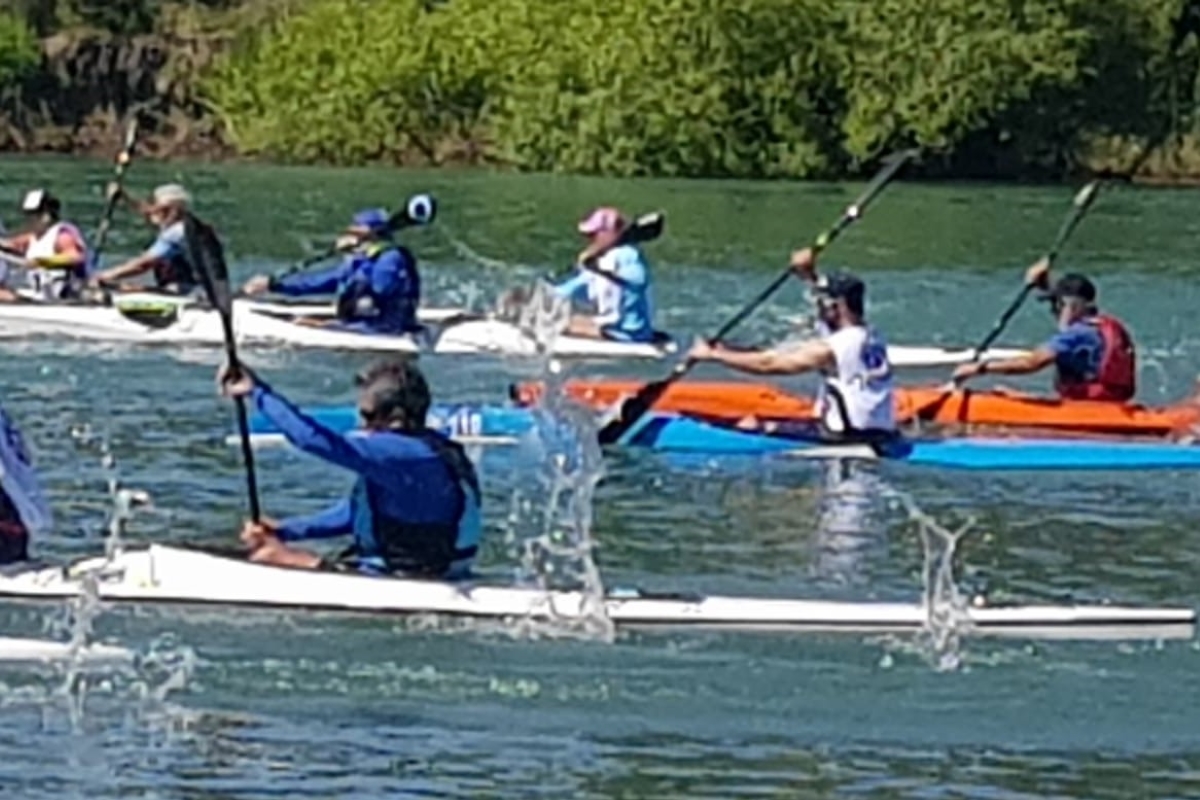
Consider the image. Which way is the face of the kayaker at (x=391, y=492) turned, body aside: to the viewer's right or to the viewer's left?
to the viewer's left

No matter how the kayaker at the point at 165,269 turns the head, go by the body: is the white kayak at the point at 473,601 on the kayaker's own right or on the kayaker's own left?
on the kayaker's own left

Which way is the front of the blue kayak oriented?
to the viewer's left

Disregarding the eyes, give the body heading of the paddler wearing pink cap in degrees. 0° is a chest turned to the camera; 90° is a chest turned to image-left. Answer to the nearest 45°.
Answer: approximately 90°

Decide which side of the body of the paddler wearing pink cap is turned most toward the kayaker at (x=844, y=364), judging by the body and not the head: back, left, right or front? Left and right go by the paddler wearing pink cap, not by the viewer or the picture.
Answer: left

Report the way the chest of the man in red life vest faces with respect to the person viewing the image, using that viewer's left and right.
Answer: facing to the left of the viewer

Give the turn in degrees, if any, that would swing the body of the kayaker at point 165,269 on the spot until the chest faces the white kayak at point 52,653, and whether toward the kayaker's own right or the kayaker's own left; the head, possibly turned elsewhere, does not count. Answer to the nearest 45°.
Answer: approximately 90° to the kayaker's own left

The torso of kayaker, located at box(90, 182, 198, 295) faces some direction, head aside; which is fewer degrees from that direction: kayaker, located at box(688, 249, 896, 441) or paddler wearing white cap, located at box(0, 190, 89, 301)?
the paddler wearing white cap

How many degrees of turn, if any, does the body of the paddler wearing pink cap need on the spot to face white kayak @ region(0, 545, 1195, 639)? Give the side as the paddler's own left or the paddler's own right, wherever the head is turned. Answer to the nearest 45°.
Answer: approximately 90° to the paddler's own left

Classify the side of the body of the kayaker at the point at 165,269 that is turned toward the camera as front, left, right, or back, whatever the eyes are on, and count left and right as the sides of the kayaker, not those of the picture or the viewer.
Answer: left
